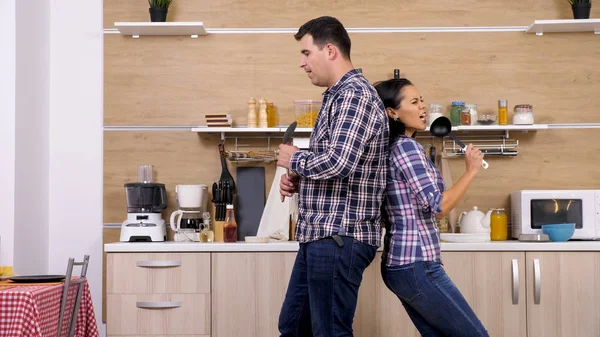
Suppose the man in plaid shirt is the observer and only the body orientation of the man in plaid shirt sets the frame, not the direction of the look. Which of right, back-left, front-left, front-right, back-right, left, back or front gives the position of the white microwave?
back-right

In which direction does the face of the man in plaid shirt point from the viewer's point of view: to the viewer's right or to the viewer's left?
to the viewer's left

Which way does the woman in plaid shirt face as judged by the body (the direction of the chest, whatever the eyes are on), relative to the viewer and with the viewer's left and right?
facing to the right of the viewer

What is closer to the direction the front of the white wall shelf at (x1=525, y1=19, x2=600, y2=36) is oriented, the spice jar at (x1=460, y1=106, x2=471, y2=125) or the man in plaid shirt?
the man in plaid shirt

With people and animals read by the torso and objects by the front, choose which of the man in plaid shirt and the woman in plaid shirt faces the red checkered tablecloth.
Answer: the man in plaid shirt

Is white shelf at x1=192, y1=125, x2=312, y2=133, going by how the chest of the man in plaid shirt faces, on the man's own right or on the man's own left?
on the man's own right

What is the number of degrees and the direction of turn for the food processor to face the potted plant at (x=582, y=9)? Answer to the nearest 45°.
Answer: approximately 90° to its left

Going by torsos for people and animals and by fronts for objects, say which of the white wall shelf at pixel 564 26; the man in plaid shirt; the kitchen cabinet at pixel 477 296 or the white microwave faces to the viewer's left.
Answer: the man in plaid shirt

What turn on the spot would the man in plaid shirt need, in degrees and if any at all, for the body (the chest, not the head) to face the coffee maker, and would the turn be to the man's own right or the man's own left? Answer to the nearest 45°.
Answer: approximately 45° to the man's own right

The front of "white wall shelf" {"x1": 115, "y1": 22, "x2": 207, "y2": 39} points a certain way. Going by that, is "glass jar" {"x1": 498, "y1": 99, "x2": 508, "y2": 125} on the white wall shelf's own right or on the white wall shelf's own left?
on the white wall shelf's own left
